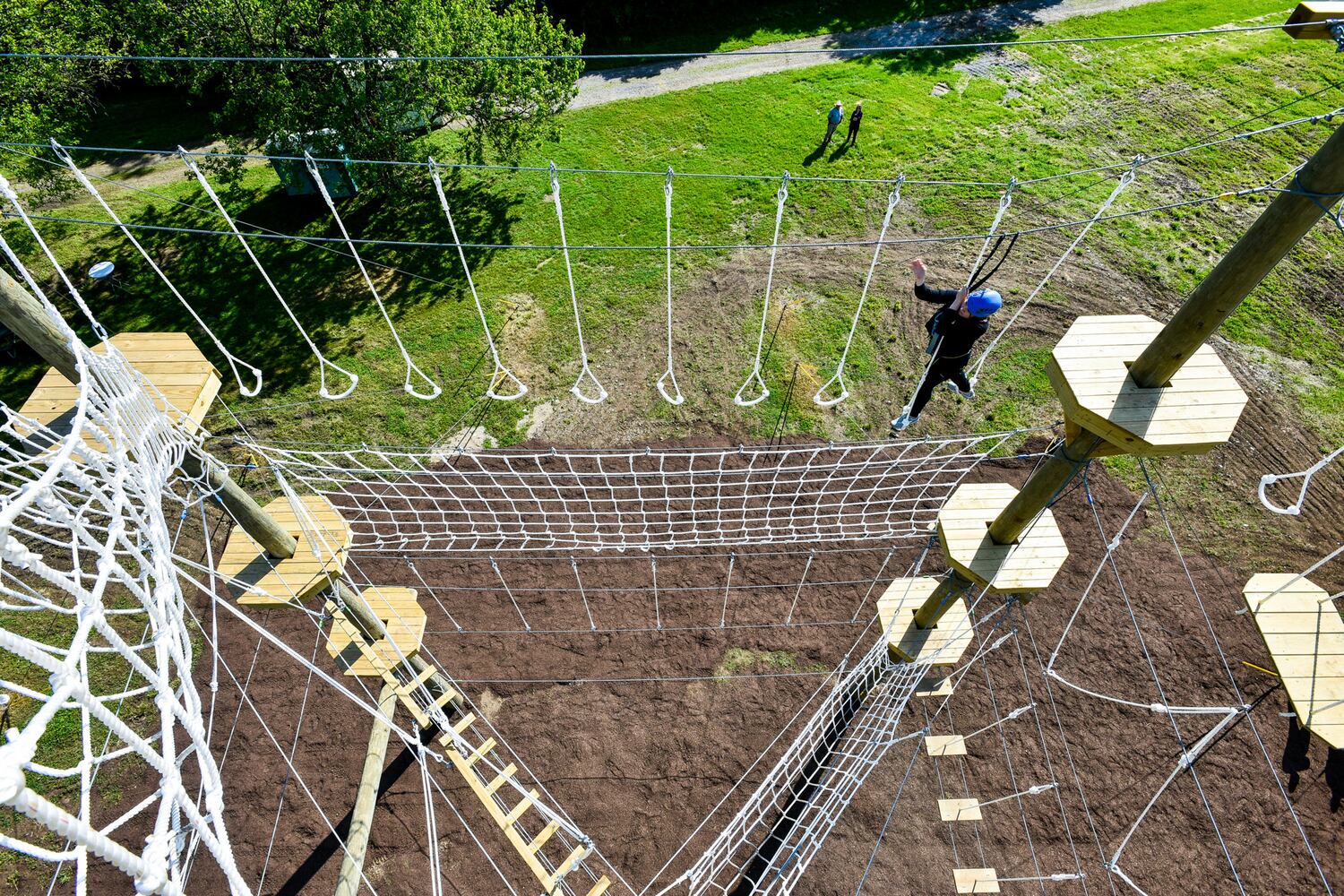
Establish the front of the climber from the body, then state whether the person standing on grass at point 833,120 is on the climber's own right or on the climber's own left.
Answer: on the climber's own right

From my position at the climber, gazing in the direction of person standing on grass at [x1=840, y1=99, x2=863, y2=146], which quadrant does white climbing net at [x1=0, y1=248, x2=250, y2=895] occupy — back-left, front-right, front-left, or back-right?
back-left

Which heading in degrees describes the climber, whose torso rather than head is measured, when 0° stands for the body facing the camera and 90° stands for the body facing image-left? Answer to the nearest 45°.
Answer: approximately 45°

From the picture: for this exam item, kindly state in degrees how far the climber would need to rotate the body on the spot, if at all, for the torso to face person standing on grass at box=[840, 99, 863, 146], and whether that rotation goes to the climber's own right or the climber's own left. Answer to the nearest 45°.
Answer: approximately 135° to the climber's own right

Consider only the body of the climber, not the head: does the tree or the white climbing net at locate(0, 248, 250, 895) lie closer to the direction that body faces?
the white climbing net

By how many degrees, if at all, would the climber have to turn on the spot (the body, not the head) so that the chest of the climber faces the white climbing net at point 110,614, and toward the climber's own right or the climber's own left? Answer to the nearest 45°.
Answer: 0° — they already face it
